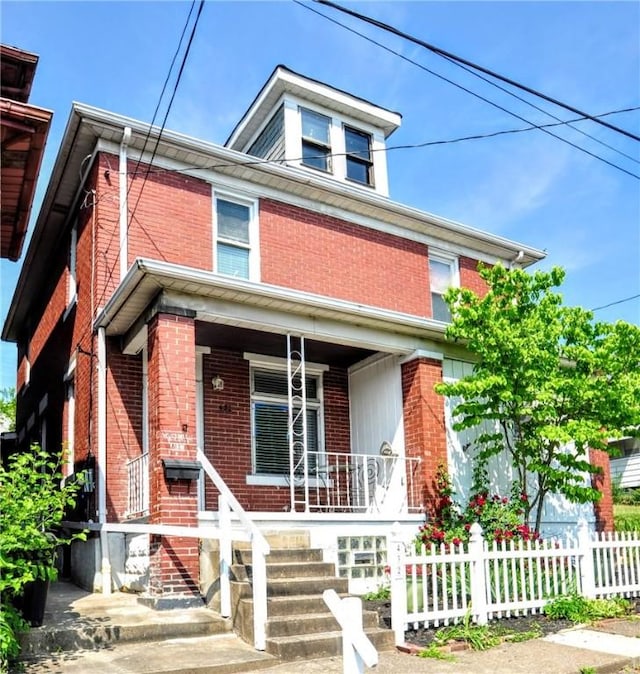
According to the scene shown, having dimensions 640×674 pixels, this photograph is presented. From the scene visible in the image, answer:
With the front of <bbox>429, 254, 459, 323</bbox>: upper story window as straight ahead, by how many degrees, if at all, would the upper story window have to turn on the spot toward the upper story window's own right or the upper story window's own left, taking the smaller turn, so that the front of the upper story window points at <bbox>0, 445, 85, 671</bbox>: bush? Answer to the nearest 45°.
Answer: approximately 45° to the upper story window's own right

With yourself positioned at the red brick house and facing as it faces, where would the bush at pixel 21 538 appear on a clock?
The bush is roughly at 2 o'clock from the red brick house.

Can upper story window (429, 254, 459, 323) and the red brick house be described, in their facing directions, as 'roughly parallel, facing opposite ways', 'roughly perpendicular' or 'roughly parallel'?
roughly parallel

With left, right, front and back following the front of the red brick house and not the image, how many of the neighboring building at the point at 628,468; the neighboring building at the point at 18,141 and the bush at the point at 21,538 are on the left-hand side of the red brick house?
1

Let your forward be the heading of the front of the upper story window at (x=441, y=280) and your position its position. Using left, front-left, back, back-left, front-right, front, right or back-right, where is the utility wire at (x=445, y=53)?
front-right

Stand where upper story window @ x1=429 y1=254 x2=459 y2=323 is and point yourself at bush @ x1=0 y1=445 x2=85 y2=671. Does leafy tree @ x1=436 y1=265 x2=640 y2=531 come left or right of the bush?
left

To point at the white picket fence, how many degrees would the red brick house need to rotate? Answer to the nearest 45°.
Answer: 0° — it already faces it

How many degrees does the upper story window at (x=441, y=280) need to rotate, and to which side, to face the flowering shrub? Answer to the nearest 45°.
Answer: approximately 45° to its right

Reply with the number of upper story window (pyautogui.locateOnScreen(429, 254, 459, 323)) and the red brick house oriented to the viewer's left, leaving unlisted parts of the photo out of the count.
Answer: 0

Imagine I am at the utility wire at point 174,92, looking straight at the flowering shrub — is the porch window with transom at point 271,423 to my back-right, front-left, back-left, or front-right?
front-left

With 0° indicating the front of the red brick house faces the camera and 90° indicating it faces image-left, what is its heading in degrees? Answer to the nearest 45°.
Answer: approximately 315°

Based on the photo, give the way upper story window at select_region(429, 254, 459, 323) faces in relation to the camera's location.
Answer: facing the viewer and to the right of the viewer
